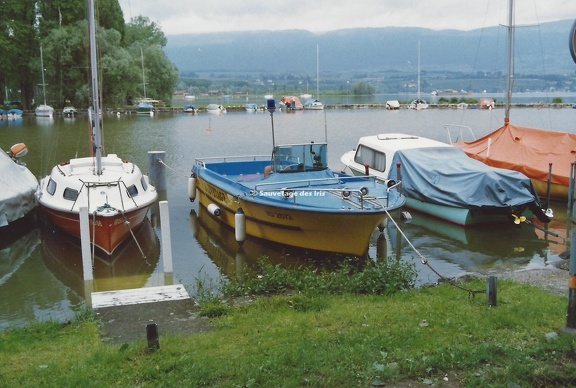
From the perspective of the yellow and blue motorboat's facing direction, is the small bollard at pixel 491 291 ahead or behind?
ahead

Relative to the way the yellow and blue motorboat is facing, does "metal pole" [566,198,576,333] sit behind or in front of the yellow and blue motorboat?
in front

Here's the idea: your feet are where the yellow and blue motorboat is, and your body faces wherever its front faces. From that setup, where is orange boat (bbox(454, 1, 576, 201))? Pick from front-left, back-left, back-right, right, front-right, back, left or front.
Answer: left

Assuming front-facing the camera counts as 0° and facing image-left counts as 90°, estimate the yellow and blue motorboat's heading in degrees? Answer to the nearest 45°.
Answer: approximately 315°

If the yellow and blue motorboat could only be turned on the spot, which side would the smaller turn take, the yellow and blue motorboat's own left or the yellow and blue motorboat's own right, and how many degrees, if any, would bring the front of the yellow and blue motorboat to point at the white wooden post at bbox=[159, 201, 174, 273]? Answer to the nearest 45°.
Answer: approximately 90° to the yellow and blue motorboat's own right
